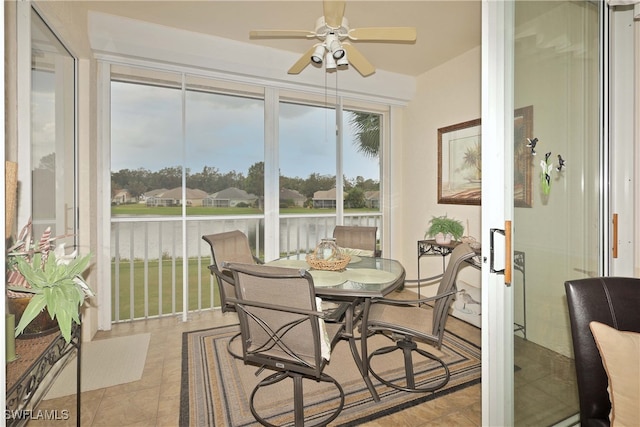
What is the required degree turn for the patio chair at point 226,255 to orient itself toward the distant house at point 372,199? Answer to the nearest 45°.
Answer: approximately 90° to its left

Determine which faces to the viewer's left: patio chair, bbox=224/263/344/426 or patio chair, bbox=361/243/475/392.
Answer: patio chair, bbox=361/243/475/392

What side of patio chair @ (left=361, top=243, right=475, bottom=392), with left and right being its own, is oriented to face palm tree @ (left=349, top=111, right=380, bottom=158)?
right

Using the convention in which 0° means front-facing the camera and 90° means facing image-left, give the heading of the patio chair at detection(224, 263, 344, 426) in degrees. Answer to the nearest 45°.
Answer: approximately 225°

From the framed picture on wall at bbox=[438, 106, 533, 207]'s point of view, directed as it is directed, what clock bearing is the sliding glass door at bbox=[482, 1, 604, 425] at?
The sliding glass door is roughly at 10 o'clock from the framed picture on wall.

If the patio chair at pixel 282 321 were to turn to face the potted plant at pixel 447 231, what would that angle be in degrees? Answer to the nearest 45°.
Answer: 0° — it already faces it

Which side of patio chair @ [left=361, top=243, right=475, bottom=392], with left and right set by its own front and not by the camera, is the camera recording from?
left

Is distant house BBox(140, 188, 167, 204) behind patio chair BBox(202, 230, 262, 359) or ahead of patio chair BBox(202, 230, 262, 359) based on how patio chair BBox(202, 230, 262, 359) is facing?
behind

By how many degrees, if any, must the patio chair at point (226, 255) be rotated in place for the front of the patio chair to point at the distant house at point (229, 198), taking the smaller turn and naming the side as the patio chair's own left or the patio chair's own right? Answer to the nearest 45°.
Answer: approximately 135° to the patio chair's own left

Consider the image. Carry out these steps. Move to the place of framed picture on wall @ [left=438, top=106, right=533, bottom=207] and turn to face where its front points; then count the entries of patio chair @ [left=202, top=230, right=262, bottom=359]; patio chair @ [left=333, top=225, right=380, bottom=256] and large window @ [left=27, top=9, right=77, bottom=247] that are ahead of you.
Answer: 3

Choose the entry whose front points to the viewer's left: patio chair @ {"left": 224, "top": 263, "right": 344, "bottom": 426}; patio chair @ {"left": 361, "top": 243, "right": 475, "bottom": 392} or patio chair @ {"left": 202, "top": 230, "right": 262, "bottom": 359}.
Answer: patio chair @ {"left": 361, "top": 243, "right": 475, "bottom": 392}
